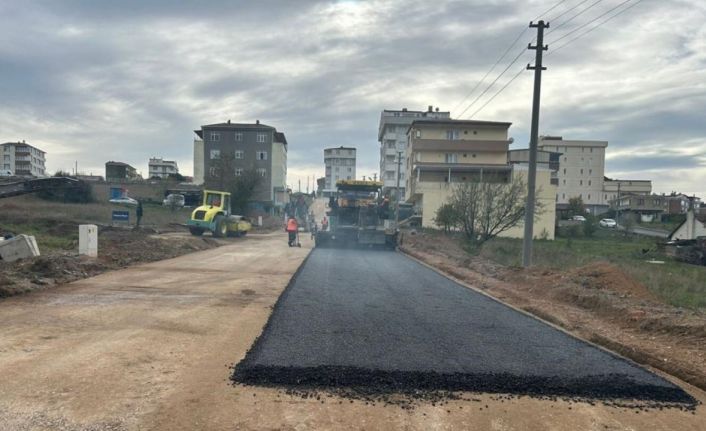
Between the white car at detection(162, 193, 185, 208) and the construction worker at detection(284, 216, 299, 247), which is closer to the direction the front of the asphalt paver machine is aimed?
the white car

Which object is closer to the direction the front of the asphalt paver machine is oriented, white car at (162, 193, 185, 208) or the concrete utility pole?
the white car

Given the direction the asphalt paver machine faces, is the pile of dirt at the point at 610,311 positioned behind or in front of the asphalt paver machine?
behind

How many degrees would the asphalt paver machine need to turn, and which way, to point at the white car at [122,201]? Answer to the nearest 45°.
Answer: approximately 45° to its left

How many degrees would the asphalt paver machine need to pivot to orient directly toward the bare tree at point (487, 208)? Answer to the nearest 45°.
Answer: approximately 90° to its right

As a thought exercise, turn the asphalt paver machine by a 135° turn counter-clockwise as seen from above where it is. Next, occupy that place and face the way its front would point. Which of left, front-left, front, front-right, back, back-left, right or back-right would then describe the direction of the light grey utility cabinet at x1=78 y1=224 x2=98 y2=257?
front

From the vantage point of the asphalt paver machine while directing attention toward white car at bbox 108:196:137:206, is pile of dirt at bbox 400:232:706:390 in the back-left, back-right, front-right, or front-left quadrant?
back-left

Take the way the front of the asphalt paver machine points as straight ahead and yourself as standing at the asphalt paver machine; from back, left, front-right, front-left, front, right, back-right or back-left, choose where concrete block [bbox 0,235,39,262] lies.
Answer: back-left

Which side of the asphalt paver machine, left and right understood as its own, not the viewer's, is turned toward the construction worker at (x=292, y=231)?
left

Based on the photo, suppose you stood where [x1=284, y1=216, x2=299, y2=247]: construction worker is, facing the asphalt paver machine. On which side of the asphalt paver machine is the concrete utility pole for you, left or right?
right

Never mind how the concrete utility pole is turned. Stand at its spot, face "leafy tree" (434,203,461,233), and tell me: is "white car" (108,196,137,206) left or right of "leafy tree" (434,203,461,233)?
left

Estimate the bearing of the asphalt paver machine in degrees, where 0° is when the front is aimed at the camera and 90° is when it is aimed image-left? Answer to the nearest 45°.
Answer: approximately 180°

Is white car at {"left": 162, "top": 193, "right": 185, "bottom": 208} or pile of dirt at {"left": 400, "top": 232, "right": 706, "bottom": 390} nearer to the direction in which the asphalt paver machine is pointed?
the white car

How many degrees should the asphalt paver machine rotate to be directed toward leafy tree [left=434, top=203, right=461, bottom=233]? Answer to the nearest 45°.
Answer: approximately 45° to its right

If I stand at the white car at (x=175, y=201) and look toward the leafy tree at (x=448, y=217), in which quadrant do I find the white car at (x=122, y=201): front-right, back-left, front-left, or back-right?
back-right
